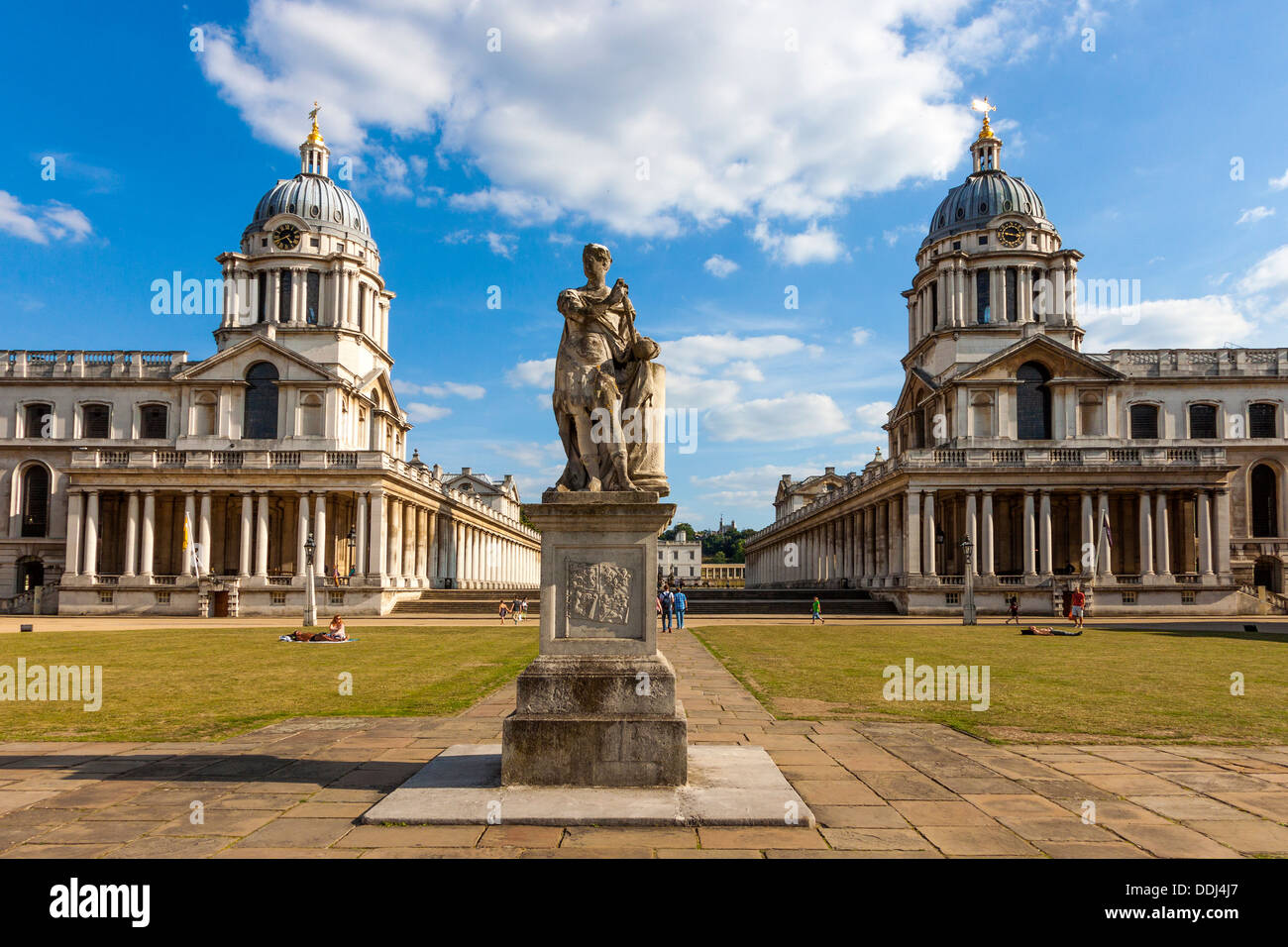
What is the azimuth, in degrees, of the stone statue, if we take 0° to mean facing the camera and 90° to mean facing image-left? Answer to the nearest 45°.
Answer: approximately 0°

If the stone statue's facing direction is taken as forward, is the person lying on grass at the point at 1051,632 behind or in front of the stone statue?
behind

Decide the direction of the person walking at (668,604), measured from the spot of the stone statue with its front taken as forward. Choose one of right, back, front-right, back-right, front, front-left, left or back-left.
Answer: back
